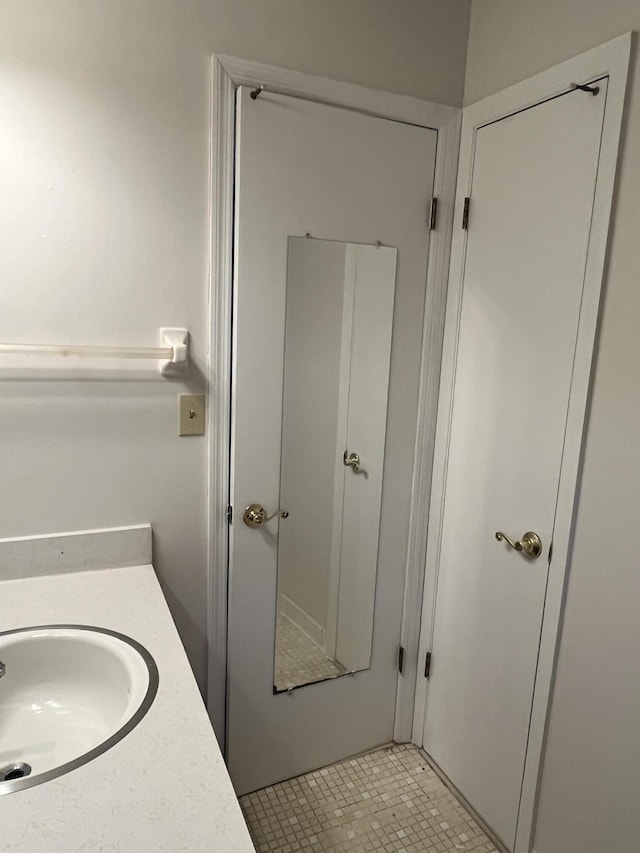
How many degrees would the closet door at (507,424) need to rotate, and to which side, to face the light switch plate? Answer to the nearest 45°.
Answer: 0° — it already faces it

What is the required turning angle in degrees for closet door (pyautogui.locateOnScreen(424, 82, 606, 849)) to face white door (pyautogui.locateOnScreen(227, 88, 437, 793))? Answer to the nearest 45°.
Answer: approximately 45° to its right

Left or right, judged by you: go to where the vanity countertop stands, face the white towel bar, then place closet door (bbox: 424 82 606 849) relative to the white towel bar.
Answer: right

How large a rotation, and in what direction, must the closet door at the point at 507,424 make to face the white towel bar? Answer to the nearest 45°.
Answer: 0° — it already faces it

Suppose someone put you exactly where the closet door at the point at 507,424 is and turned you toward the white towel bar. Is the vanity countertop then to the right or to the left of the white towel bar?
left

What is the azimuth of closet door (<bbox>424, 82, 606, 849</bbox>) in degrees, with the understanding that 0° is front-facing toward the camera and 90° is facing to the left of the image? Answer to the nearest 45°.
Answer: approximately 45°

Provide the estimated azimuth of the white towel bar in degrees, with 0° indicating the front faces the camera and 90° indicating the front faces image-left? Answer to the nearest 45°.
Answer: approximately 315°
